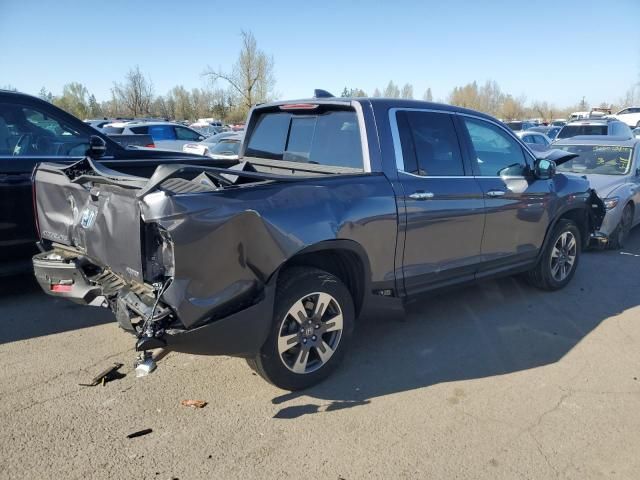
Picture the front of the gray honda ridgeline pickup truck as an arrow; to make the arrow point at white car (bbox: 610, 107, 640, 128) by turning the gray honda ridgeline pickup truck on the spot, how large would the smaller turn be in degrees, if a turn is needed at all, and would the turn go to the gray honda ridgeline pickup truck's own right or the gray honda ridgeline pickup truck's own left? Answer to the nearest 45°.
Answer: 0° — it already faces it

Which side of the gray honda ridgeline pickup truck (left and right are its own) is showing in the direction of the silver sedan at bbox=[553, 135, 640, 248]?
front

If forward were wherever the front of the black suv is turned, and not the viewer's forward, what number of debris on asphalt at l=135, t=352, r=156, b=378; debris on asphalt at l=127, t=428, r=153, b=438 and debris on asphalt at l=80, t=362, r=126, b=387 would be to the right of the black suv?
3

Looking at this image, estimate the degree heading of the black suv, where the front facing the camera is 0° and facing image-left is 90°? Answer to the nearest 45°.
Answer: approximately 270°

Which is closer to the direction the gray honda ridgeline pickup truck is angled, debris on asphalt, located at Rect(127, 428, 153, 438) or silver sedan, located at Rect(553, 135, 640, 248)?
the silver sedan

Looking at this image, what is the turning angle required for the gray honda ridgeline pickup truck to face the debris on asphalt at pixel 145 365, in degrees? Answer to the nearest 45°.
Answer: approximately 180°

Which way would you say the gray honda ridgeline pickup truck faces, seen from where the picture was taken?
facing away from the viewer and to the right of the viewer

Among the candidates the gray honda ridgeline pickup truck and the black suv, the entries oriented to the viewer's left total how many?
0

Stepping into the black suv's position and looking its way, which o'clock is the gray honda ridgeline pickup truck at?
The gray honda ridgeline pickup truck is roughly at 2 o'clock from the black suv.

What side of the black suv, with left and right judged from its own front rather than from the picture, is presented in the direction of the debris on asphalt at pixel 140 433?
right

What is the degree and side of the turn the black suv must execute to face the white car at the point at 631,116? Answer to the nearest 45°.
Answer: approximately 45° to its left

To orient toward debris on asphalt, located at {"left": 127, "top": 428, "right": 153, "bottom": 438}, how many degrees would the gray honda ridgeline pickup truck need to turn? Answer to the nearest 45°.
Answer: approximately 180°

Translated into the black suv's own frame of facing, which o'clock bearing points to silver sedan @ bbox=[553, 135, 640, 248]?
The silver sedan is roughly at 12 o'clock from the black suv.
